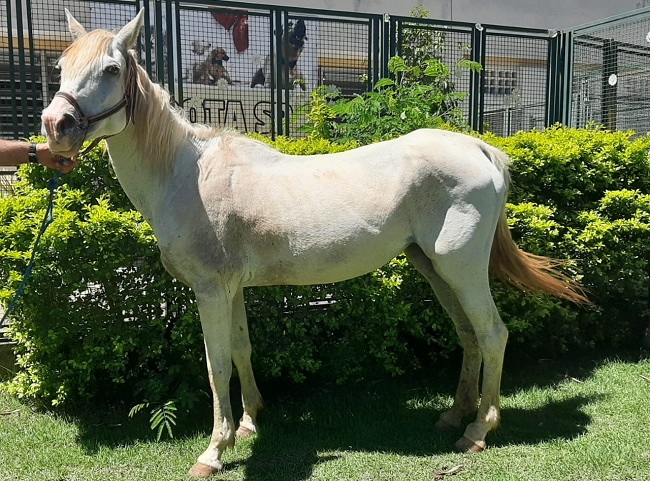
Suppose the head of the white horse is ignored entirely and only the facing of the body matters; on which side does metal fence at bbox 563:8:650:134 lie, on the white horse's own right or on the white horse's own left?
on the white horse's own right

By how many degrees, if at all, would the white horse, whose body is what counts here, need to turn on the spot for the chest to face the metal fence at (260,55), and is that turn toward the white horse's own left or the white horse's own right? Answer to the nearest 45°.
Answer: approximately 90° to the white horse's own right

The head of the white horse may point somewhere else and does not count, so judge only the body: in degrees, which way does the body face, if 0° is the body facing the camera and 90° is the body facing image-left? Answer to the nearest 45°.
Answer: approximately 90°
